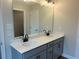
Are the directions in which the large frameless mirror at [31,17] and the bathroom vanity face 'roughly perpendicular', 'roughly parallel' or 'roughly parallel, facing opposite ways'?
roughly parallel

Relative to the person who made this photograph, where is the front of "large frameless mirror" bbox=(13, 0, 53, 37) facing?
facing the viewer and to the right of the viewer

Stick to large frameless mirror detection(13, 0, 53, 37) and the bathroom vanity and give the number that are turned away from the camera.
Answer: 0
